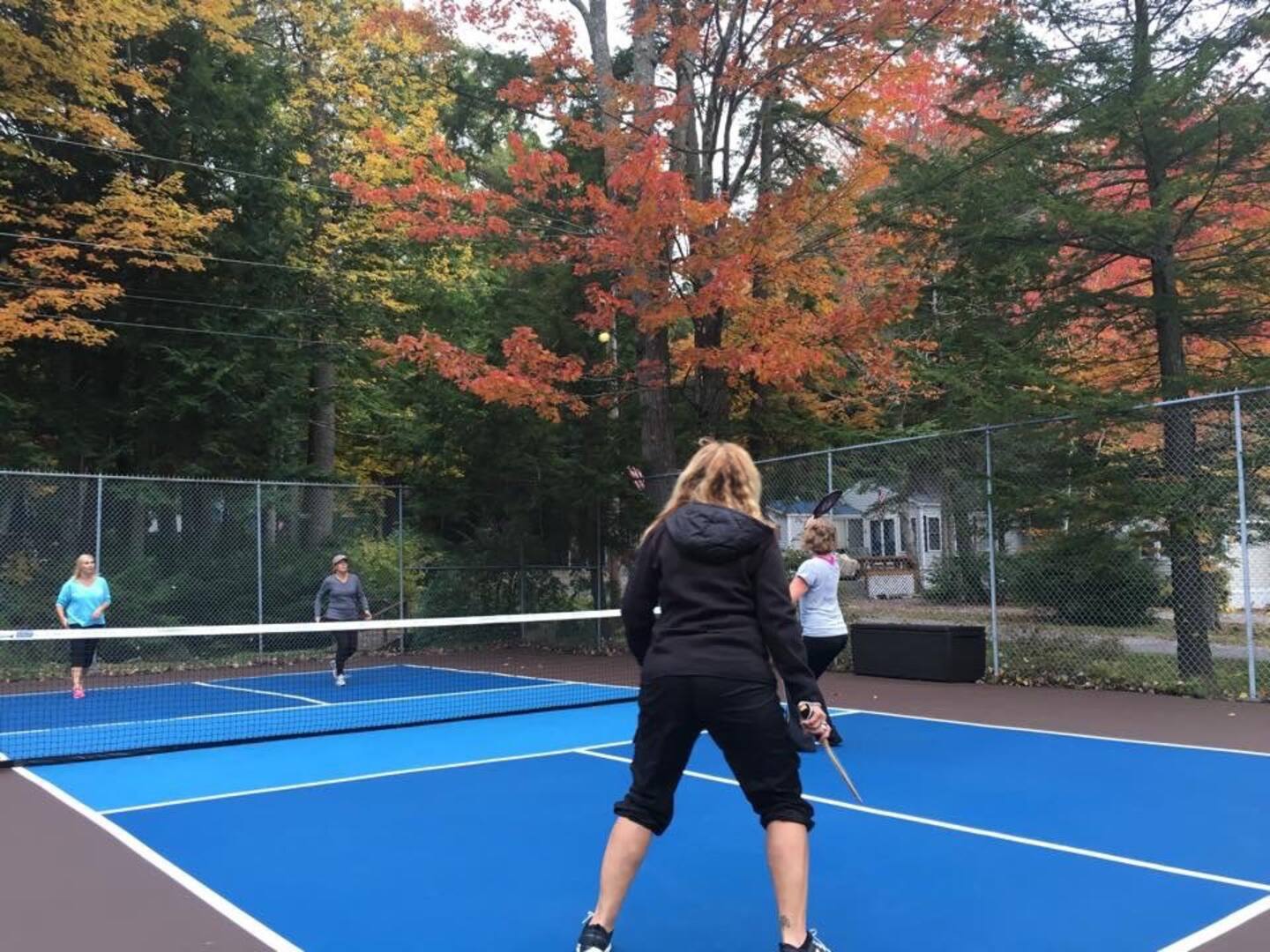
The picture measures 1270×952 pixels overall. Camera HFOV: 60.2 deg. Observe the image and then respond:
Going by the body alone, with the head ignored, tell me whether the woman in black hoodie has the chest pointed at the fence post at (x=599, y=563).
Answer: yes

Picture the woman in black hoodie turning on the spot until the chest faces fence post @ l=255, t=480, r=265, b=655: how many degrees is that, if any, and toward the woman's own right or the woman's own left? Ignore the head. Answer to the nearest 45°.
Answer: approximately 45° to the woman's own left

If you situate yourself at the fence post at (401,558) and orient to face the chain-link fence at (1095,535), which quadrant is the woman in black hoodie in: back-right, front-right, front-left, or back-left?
front-right

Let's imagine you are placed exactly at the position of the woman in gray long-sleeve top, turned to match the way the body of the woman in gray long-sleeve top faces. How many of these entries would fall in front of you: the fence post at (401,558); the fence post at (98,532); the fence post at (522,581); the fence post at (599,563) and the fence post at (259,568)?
0

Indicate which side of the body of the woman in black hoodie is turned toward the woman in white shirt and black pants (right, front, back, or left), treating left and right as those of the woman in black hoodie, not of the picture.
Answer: front

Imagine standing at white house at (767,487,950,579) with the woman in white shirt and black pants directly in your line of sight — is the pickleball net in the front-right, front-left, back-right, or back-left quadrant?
front-right

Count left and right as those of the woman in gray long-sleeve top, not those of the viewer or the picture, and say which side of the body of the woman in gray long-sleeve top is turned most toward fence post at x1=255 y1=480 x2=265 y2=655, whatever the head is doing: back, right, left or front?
back

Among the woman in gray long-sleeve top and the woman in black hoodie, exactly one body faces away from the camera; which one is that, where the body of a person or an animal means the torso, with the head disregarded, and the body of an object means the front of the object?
the woman in black hoodie

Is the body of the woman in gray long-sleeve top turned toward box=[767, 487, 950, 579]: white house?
no

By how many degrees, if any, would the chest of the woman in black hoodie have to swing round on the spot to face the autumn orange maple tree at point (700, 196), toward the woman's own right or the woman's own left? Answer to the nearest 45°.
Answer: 0° — they already face it

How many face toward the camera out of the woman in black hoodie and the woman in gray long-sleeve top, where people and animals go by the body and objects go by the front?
1

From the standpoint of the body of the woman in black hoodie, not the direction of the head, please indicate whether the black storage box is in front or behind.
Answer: in front

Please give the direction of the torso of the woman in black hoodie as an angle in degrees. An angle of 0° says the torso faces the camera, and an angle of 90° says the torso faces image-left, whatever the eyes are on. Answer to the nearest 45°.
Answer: approximately 180°

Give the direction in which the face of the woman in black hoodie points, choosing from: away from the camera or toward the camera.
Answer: away from the camera

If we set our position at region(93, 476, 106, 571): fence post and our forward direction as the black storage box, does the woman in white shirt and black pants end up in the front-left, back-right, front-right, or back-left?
front-right

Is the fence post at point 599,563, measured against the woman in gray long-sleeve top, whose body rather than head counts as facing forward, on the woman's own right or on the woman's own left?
on the woman's own left

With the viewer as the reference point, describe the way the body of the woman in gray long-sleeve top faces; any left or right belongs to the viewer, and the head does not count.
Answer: facing the viewer

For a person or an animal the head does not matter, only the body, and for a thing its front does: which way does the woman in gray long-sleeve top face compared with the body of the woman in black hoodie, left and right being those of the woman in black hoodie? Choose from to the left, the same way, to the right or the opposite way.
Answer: the opposite way
